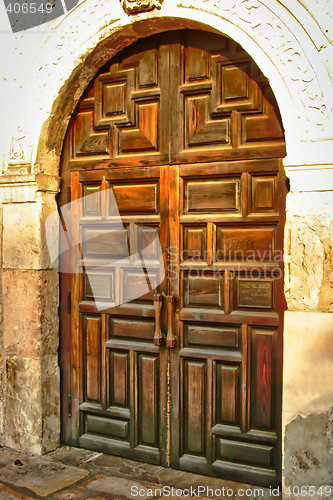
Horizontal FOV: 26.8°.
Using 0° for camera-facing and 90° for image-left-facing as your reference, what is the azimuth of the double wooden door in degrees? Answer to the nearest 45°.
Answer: approximately 45°
